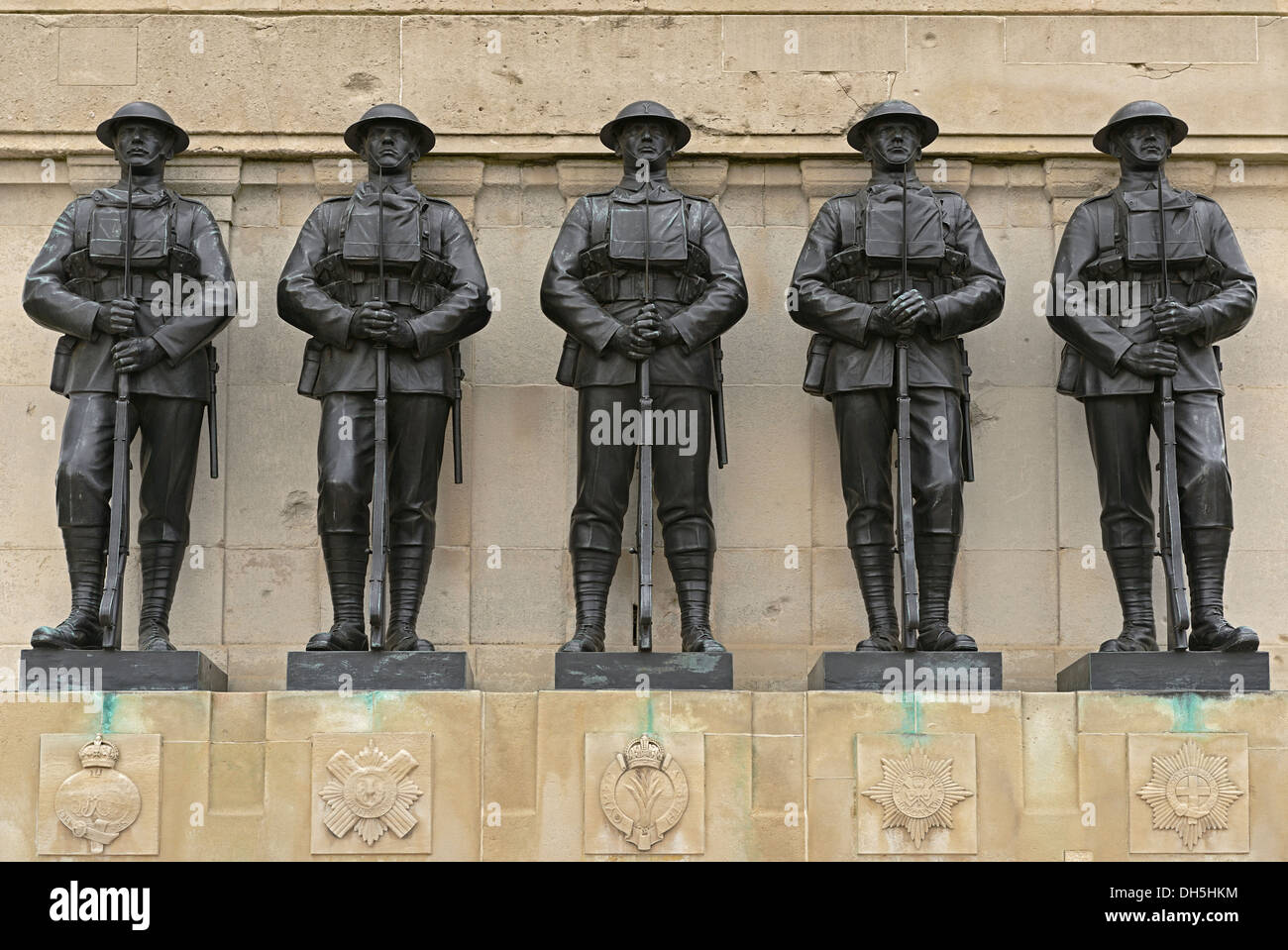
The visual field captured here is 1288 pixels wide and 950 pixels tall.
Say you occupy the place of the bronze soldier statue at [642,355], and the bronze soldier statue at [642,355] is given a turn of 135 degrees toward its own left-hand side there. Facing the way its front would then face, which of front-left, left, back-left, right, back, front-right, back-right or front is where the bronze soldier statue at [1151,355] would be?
front-right

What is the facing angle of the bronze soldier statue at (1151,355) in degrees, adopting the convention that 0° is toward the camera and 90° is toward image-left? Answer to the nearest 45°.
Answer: approximately 0°

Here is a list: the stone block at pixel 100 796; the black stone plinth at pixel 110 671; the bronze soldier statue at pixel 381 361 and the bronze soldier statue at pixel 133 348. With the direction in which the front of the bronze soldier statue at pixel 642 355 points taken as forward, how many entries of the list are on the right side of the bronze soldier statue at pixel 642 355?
4

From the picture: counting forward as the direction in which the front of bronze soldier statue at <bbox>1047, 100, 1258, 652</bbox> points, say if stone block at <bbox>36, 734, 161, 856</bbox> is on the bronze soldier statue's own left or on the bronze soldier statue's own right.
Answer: on the bronze soldier statue's own right

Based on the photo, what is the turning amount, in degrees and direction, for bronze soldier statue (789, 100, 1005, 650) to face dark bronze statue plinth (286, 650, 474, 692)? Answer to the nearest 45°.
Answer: approximately 90° to its right

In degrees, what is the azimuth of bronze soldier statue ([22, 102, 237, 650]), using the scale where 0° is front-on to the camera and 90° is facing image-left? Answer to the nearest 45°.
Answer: approximately 0°

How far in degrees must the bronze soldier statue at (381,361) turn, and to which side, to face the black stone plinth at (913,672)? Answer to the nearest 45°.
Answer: approximately 90° to its left

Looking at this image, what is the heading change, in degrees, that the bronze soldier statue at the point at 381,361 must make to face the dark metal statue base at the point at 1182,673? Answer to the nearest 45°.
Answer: approximately 90° to its left
